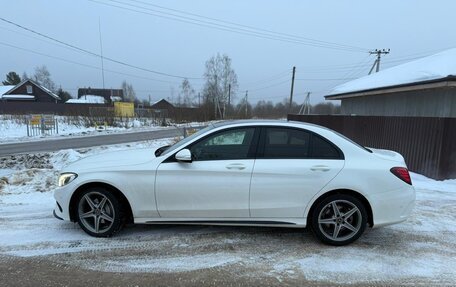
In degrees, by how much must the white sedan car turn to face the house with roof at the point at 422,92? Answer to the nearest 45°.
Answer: approximately 135° to its right

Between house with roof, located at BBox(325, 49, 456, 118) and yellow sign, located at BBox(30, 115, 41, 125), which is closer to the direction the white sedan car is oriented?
the yellow sign

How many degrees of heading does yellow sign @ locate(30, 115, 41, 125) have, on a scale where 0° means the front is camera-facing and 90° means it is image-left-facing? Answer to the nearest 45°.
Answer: approximately 0°

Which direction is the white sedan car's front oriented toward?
to the viewer's left

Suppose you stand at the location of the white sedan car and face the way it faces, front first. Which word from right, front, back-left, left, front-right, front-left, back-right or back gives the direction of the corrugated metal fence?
back-right

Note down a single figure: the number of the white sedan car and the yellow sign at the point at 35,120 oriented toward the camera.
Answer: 1

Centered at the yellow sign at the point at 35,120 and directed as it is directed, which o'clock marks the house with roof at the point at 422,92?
The house with roof is roughly at 11 o'clock from the yellow sign.

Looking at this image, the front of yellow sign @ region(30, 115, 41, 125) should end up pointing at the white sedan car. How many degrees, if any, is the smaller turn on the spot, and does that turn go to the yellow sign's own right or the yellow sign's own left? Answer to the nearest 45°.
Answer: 0° — it already faces it
